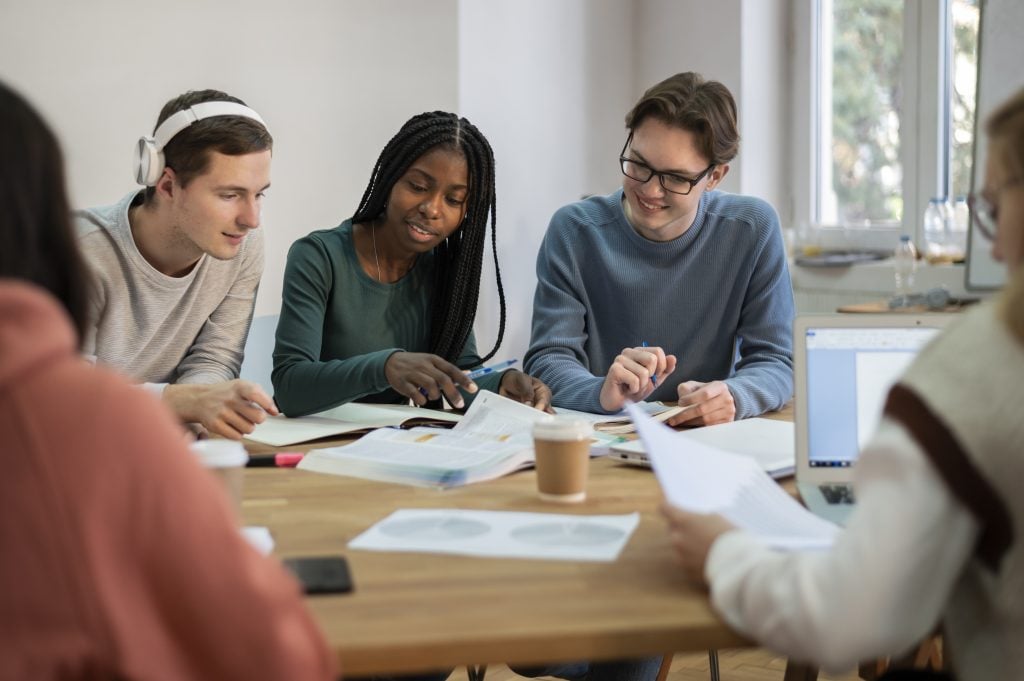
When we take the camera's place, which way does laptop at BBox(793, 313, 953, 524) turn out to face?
facing the viewer

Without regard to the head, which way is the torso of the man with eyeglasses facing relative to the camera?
toward the camera

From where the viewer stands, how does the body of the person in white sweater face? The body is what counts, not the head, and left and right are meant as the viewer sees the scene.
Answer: facing away from the viewer and to the left of the viewer

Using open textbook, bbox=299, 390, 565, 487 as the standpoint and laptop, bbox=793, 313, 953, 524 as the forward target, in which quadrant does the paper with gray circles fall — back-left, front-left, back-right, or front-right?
front-right

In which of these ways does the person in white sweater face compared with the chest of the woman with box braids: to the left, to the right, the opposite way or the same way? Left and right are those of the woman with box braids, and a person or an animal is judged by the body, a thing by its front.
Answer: the opposite way

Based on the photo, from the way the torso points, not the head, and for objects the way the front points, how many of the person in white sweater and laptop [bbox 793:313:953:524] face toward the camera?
1

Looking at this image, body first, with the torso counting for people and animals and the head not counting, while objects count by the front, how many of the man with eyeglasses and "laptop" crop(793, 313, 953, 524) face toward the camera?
2

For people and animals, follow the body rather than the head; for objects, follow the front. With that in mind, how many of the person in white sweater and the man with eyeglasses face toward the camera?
1

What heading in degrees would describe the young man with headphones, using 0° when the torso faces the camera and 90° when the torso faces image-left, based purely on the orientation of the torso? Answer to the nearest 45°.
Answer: approximately 315°

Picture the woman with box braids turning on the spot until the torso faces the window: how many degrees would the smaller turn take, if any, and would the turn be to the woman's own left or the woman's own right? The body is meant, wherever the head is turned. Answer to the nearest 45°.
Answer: approximately 90° to the woman's own left

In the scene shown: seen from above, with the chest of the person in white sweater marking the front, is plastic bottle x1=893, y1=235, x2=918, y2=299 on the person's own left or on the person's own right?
on the person's own right

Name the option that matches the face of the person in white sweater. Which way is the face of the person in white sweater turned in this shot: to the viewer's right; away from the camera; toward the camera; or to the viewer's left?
to the viewer's left

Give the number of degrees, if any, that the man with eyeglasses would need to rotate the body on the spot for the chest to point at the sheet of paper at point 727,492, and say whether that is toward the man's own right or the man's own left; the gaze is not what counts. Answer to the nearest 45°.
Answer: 0° — they already face it

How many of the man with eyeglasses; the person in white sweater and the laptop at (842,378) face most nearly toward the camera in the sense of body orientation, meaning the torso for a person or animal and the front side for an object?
2
